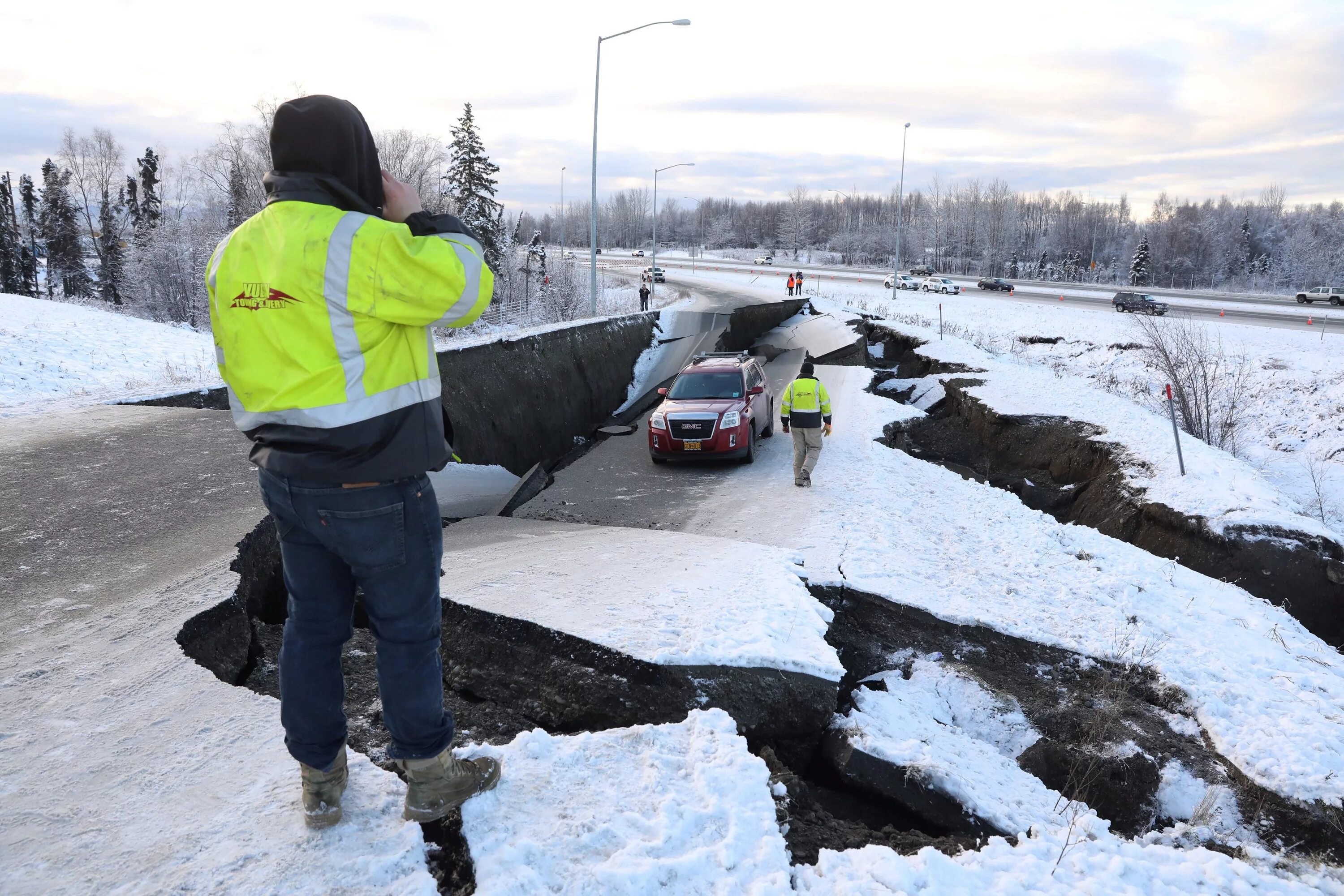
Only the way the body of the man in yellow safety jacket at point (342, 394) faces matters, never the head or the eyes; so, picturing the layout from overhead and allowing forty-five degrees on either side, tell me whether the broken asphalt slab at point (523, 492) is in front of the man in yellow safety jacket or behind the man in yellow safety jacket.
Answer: in front

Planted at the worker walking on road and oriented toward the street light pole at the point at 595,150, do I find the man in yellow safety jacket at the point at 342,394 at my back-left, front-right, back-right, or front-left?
back-left

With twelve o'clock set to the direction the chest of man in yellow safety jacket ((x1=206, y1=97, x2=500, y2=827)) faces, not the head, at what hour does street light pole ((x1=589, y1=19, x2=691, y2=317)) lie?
The street light pole is roughly at 11 o'clock from the man in yellow safety jacket.

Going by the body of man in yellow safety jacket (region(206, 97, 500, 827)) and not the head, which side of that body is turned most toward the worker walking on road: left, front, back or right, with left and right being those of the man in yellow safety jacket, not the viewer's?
front

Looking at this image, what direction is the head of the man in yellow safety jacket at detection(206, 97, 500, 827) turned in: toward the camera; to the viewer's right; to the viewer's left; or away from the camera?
away from the camera

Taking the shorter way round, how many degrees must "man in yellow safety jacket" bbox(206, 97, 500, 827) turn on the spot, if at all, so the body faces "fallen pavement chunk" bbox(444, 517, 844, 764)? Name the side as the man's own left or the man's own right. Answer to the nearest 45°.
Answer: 0° — they already face it

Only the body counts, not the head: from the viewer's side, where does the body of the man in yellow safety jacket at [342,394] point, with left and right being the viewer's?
facing away from the viewer and to the right of the viewer
